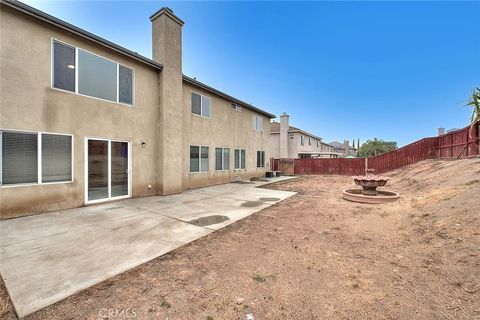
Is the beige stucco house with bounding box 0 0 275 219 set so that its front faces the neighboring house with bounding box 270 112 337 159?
no

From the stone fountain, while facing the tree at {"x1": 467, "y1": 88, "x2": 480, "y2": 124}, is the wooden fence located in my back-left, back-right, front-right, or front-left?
front-left

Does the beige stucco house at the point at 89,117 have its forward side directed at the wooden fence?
no

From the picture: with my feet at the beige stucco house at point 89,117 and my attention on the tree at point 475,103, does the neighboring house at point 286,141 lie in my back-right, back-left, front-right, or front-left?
front-left

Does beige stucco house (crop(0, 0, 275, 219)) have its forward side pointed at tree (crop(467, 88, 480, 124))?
no
